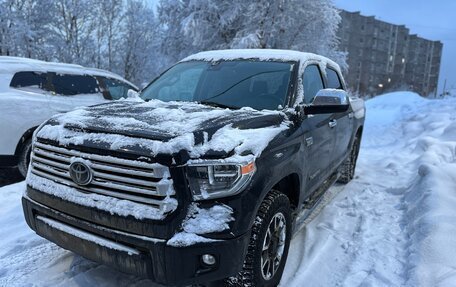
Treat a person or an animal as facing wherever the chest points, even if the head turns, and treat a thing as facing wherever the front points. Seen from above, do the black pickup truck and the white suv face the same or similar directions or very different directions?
very different directions

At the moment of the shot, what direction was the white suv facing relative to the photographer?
facing away from the viewer and to the right of the viewer

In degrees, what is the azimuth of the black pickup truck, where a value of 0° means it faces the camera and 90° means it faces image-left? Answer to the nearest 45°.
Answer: approximately 45°

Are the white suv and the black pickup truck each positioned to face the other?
no

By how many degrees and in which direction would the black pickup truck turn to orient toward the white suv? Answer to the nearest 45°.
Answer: approximately 90° to its right
